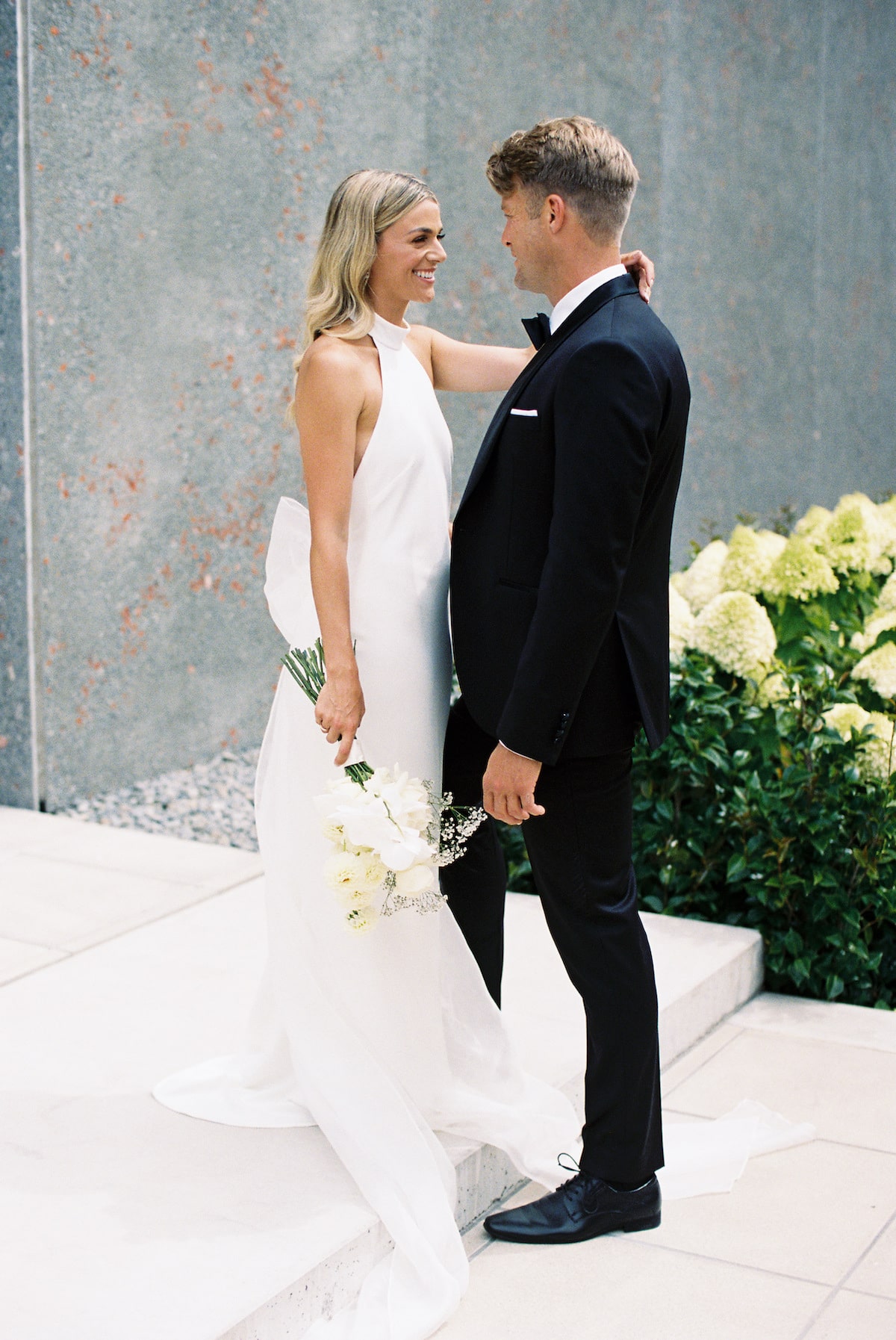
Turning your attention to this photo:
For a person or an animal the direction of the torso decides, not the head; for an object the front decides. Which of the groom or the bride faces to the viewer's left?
the groom

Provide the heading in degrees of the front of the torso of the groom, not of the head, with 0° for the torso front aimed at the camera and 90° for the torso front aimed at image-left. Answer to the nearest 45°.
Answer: approximately 90°

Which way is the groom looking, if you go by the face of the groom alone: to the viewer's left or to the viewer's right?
to the viewer's left

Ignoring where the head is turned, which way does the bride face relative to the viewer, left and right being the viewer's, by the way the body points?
facing the viewer and to the right of the viewer

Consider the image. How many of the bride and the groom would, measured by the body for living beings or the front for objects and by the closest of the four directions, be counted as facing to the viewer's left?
1
